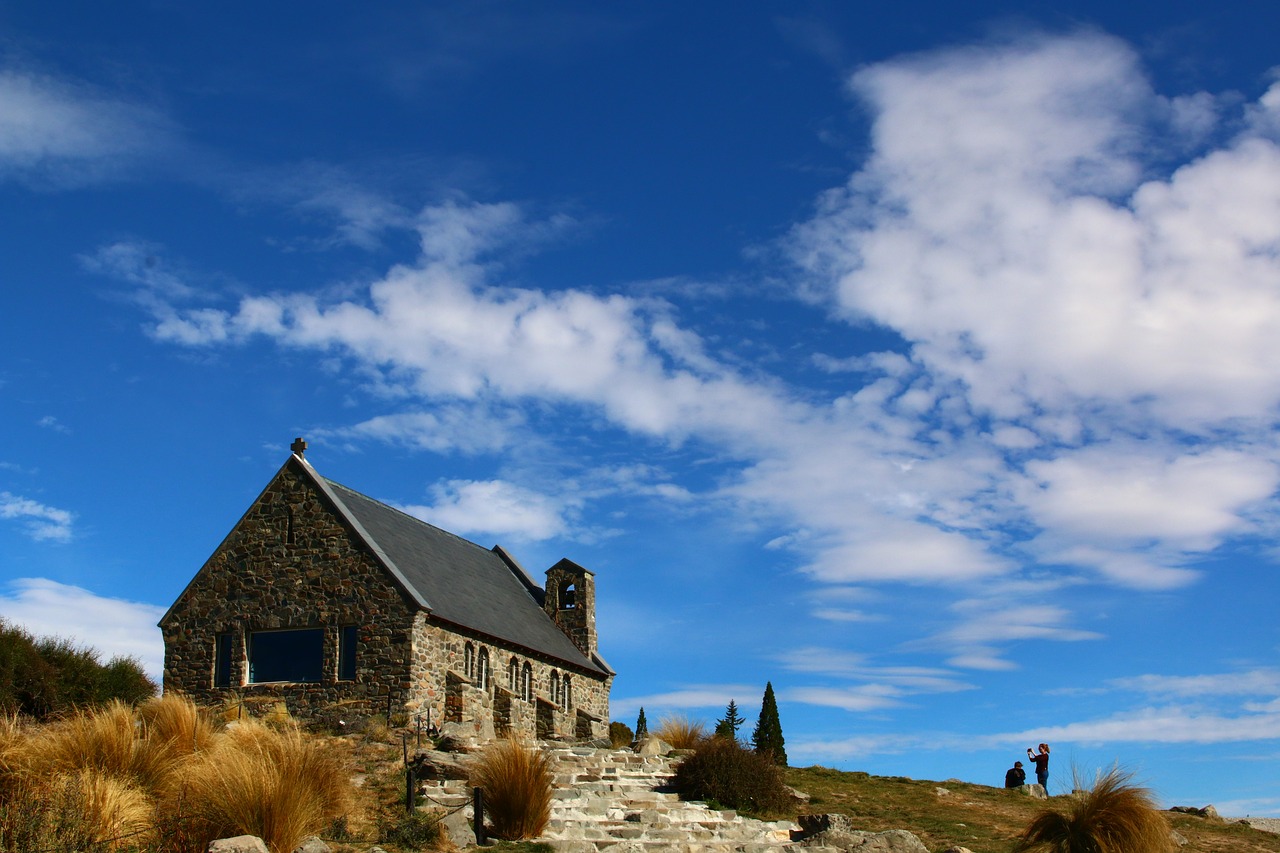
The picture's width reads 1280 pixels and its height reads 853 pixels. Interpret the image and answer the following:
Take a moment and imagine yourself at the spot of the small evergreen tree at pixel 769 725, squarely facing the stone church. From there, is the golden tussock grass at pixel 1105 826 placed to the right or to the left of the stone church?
left

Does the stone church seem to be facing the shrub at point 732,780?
no

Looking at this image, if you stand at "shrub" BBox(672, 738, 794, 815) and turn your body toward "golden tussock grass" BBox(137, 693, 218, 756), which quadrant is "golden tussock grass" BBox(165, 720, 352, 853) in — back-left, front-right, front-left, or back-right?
front-left

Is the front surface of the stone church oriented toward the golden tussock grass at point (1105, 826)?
no
